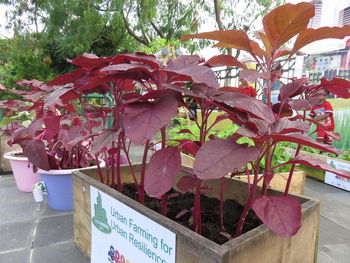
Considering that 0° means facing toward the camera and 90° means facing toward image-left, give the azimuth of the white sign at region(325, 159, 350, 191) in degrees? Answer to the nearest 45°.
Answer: approximately 45°

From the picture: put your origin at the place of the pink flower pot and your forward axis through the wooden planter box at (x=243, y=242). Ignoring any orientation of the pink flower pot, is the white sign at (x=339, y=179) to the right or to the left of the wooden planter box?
left
